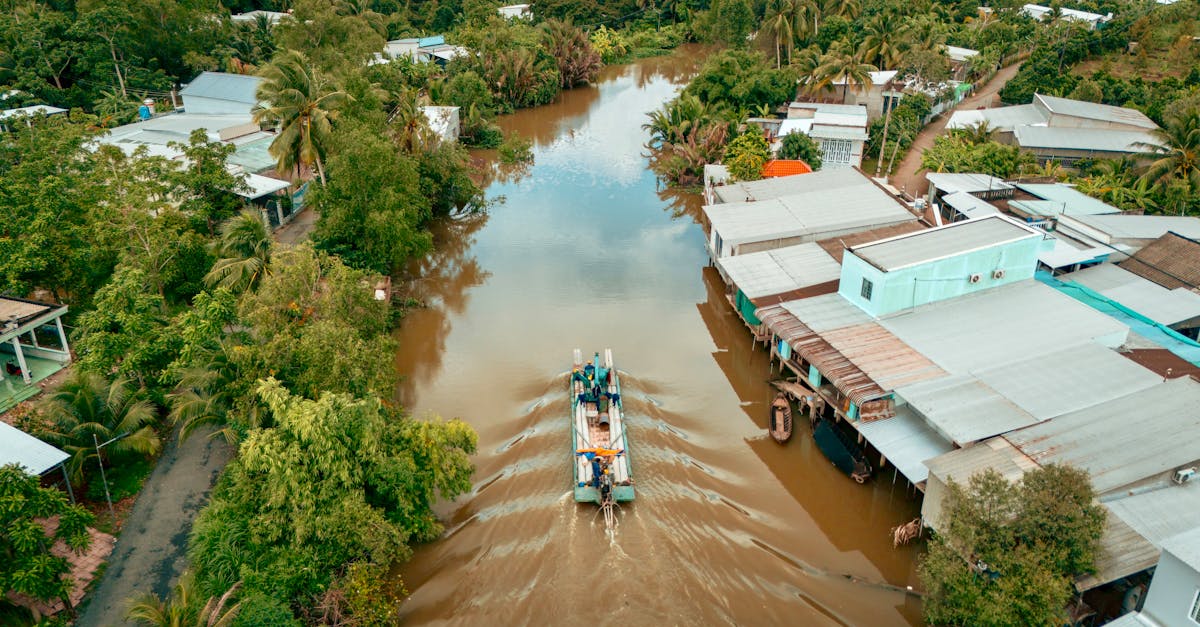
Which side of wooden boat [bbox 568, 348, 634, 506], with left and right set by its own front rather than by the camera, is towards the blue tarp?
right

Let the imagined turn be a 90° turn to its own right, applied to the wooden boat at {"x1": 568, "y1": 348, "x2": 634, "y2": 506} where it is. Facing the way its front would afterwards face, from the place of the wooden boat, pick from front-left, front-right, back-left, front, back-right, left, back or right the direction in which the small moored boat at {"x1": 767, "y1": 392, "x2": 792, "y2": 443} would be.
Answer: front

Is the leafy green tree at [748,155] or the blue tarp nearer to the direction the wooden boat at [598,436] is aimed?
the leafy green tree

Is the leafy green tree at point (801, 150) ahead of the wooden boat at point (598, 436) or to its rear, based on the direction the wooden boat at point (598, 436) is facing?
ahead

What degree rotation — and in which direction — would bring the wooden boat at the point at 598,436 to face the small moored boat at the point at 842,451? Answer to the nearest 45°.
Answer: approximately 90° to its right

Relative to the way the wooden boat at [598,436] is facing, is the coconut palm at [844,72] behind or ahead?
ahead

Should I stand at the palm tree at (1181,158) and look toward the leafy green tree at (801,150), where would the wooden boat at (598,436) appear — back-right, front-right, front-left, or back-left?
front-left

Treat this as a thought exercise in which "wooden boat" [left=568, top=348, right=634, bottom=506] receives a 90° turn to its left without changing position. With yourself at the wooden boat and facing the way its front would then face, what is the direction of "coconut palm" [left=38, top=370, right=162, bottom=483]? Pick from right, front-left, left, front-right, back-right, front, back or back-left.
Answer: front

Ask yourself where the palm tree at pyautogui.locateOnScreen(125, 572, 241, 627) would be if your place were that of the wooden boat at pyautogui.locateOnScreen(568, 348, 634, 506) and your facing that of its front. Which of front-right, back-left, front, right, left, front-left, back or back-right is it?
back-left

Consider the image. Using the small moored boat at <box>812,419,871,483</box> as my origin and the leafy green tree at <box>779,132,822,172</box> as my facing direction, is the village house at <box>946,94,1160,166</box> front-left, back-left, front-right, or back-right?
front-right

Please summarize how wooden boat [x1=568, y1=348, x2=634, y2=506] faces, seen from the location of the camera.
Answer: facing away from the viewer

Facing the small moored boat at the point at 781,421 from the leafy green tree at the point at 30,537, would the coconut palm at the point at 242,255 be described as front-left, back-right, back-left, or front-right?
front-left

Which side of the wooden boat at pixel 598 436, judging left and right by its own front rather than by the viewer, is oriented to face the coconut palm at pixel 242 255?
left

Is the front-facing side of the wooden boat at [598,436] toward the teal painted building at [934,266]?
no

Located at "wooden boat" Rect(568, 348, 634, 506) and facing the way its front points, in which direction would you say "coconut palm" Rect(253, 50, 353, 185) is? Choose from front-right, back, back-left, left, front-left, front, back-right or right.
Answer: front-left

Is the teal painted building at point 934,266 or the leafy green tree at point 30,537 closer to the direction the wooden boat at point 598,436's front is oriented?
the teal painted building

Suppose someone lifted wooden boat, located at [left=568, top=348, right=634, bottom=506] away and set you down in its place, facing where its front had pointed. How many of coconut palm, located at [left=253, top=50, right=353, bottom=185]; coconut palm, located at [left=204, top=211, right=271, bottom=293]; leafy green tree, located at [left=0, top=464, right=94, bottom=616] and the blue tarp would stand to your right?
1

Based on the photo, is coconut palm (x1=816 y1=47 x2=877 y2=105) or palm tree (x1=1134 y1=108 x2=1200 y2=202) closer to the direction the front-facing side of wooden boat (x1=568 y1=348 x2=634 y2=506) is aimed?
the coconut palm

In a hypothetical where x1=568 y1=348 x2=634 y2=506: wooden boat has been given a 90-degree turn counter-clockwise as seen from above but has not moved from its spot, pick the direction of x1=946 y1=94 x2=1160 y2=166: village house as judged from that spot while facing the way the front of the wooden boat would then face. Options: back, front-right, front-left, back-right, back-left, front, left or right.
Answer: back-right
